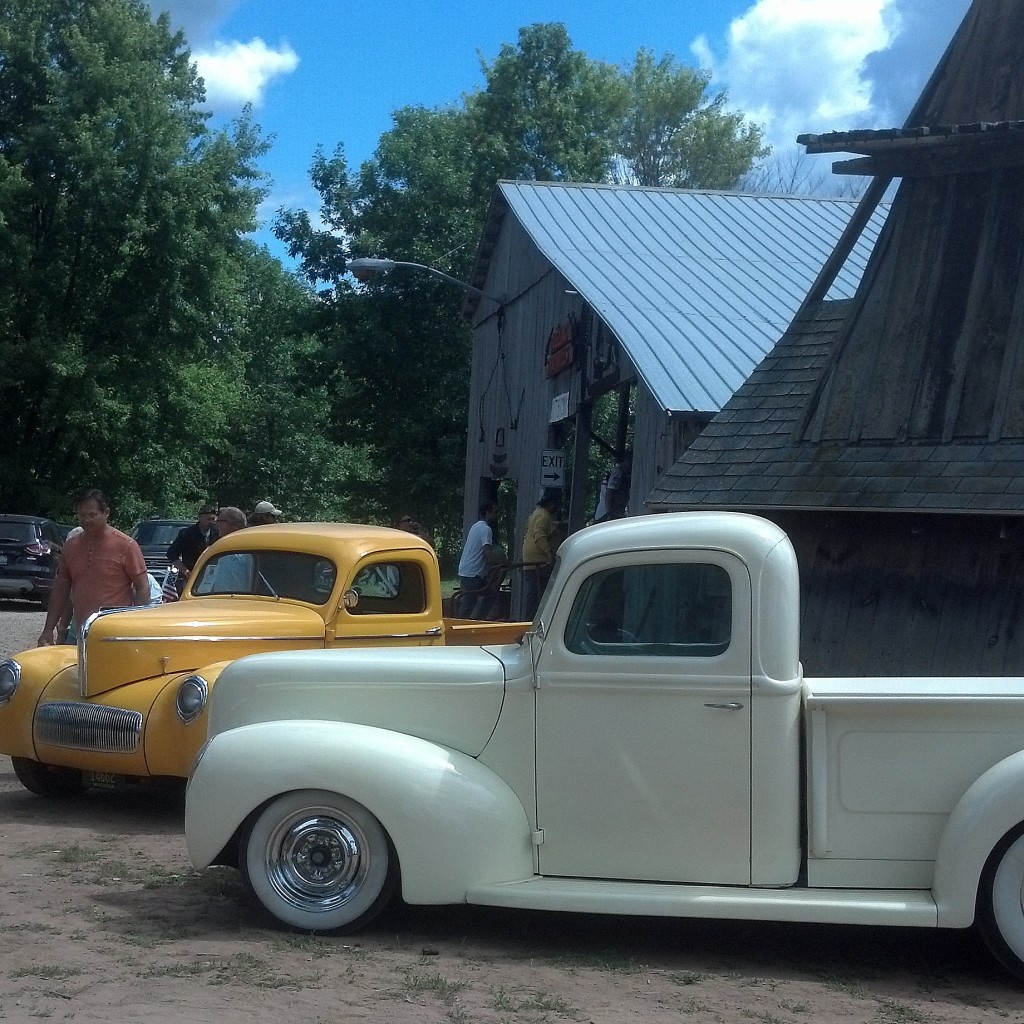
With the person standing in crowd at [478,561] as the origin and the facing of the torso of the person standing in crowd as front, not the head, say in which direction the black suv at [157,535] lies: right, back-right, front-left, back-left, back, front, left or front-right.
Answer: back-left

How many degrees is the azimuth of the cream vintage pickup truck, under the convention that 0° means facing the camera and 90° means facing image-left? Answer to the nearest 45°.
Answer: approximately 90°

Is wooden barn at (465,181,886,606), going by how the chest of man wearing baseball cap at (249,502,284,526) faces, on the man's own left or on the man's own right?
on the man's own left

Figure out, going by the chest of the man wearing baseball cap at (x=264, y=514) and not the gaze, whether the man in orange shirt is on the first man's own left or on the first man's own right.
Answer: on the first man's own right

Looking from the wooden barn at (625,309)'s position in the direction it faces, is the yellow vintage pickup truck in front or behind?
in front

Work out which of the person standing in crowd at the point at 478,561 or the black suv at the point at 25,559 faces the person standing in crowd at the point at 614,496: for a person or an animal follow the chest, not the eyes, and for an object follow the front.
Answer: the person standing in crowd at the point at 478,561

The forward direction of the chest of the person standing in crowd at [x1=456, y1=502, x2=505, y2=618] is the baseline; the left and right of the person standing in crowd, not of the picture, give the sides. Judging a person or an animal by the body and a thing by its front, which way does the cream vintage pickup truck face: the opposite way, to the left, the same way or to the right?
the opposite way

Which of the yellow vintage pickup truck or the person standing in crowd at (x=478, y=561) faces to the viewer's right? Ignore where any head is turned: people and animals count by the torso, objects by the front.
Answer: the person standing in crowd

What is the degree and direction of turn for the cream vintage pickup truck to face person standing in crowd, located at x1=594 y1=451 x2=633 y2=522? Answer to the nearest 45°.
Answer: approximately 90° to its right

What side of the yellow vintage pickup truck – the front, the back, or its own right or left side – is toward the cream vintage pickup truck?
left

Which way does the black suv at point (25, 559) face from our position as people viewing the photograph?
facing away from the viewer and to the right of the viewer

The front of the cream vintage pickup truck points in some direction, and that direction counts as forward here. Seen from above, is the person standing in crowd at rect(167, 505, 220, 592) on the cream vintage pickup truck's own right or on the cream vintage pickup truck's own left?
on the cream vintage pickup truck's own right
